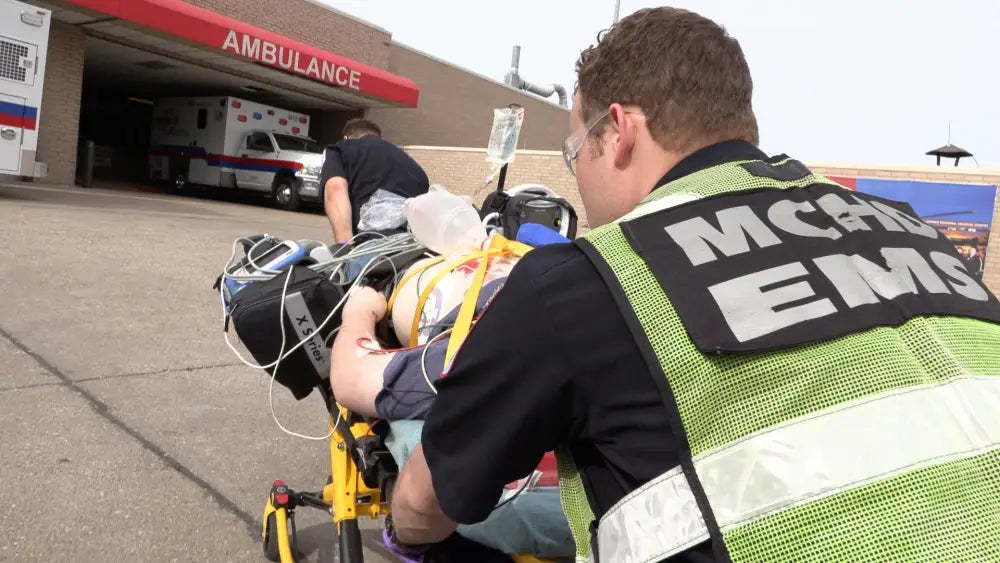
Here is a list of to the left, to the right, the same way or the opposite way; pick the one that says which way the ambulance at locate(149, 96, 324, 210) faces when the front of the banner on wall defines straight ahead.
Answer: to the left

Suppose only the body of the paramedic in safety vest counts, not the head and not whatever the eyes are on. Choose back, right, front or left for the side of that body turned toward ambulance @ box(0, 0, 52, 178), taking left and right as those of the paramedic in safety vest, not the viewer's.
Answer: front

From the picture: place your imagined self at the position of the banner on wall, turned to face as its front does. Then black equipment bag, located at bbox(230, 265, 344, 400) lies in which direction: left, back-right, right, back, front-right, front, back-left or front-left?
front

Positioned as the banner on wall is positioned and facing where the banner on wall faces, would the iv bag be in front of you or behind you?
in front

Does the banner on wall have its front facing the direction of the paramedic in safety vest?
yes

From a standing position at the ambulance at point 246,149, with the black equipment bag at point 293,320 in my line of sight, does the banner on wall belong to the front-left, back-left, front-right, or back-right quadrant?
front-left

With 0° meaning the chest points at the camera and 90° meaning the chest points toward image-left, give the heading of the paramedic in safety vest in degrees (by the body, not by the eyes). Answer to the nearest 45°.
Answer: approximately 135°

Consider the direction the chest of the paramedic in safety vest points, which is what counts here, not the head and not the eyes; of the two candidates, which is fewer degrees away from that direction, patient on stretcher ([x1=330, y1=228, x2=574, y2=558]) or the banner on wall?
the patient on stretcher

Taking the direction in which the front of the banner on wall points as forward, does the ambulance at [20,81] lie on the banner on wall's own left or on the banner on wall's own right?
on the banner on wall's own right

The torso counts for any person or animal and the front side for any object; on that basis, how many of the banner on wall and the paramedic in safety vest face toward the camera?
1

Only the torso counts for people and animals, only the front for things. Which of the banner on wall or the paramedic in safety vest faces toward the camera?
the banner on wall

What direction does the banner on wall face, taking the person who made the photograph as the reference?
facing the viewer

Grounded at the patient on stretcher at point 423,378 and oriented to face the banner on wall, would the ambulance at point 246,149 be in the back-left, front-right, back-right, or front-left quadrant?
front-left

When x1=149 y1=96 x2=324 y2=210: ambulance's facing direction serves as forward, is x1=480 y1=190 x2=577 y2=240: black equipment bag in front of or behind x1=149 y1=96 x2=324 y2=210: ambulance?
in front

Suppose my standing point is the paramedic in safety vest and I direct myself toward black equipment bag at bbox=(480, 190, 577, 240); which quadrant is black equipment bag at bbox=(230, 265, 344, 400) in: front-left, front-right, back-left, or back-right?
front-left
